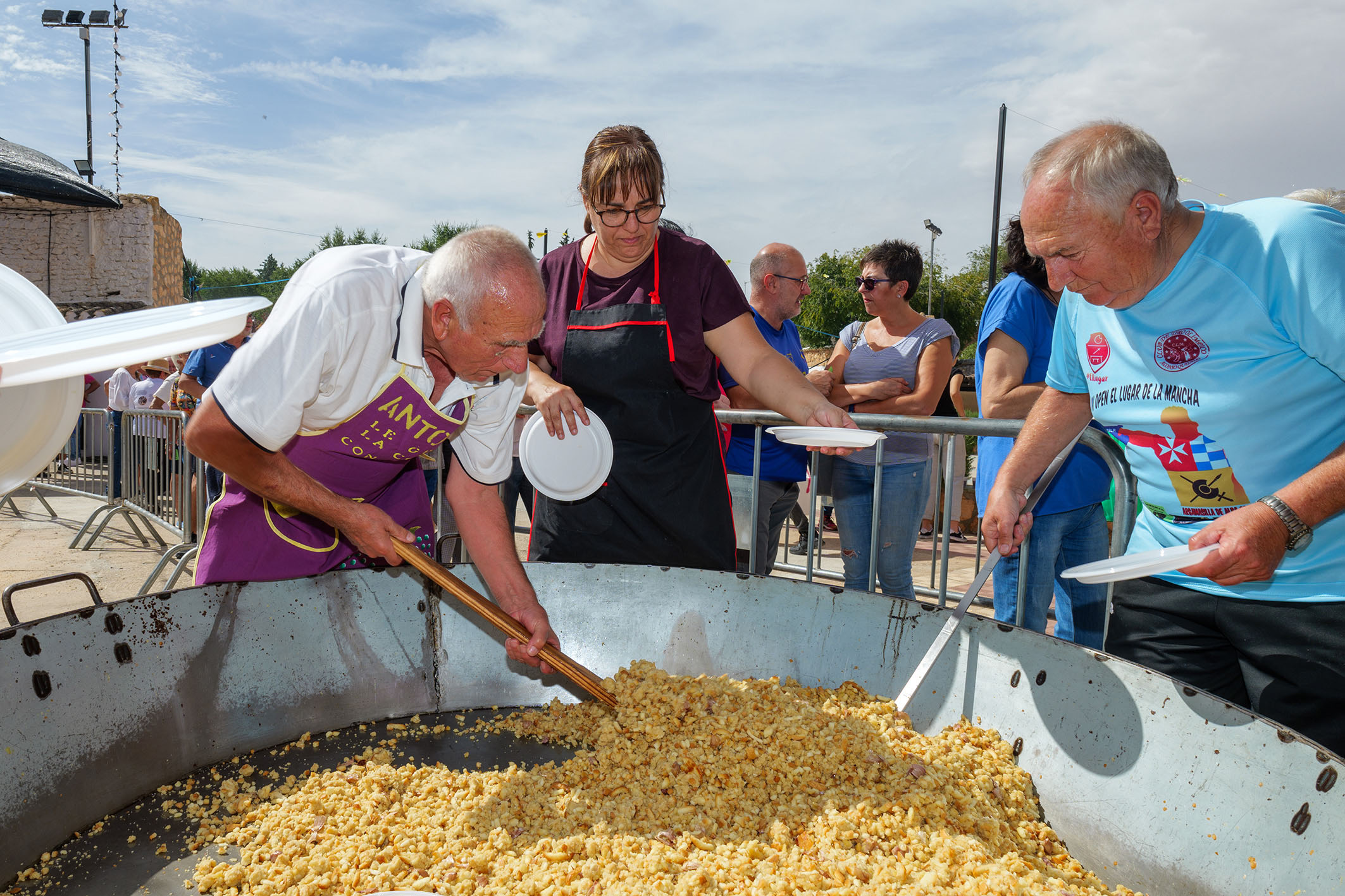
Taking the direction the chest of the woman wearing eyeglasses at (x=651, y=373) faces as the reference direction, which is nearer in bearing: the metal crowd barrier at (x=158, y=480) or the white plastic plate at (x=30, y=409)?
the white plastic plate

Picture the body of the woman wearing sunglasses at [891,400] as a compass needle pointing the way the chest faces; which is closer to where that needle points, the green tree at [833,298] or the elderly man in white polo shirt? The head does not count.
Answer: the elderly man in white polo shirt

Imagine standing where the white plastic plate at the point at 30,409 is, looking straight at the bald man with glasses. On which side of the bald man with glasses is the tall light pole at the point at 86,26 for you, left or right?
left

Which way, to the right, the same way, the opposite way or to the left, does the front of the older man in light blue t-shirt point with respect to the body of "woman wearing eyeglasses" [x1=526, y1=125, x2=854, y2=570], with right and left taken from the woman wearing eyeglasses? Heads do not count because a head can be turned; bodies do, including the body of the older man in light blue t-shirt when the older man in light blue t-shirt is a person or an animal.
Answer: to the right

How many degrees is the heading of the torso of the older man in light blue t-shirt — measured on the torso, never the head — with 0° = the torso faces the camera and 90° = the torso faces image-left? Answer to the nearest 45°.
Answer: approximately 45°

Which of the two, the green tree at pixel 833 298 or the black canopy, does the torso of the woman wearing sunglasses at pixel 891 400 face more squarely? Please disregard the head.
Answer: the black canopy

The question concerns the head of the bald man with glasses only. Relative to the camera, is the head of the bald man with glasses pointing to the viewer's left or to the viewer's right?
to the viewer's right
